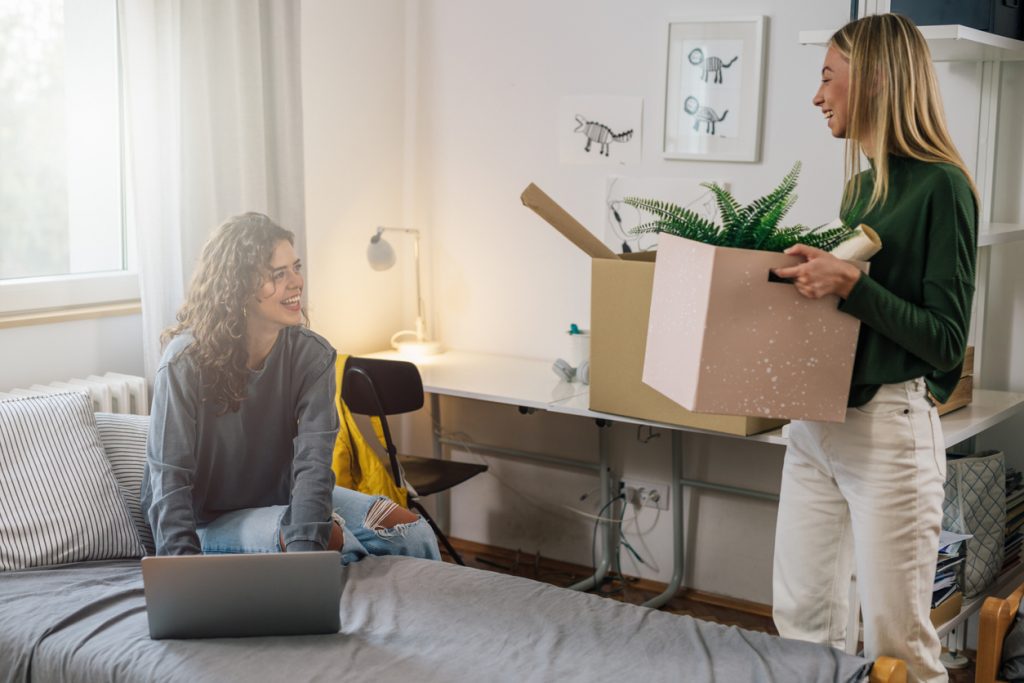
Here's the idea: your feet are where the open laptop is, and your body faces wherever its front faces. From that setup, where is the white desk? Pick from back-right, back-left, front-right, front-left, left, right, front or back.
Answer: front-right

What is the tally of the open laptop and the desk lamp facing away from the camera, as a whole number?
1

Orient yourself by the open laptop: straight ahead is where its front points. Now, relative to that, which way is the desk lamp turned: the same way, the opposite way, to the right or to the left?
to the left

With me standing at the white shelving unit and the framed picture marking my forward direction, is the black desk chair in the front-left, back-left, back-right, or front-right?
front-left

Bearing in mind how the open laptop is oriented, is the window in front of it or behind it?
in front

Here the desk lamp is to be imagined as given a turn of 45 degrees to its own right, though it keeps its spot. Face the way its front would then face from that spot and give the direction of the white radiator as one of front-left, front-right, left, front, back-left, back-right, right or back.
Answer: left

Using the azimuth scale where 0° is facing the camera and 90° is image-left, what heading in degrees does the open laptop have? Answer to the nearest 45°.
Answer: approximately 180°

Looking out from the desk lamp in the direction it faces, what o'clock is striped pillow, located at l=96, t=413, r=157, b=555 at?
The striped pillow is roughly at 10 o'clock from the desk lamp.

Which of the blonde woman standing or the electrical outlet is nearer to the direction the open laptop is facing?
the electrical outlet

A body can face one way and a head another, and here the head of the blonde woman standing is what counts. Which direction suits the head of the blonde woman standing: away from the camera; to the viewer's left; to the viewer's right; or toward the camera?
to the viewer's left

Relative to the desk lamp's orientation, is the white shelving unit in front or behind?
behind

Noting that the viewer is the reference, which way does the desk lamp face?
facing to the left of the viewer
